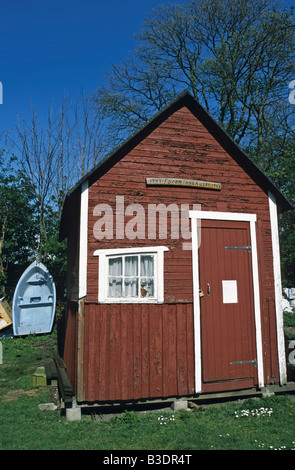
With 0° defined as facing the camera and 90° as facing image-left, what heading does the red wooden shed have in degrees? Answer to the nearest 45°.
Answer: approximately 0°
